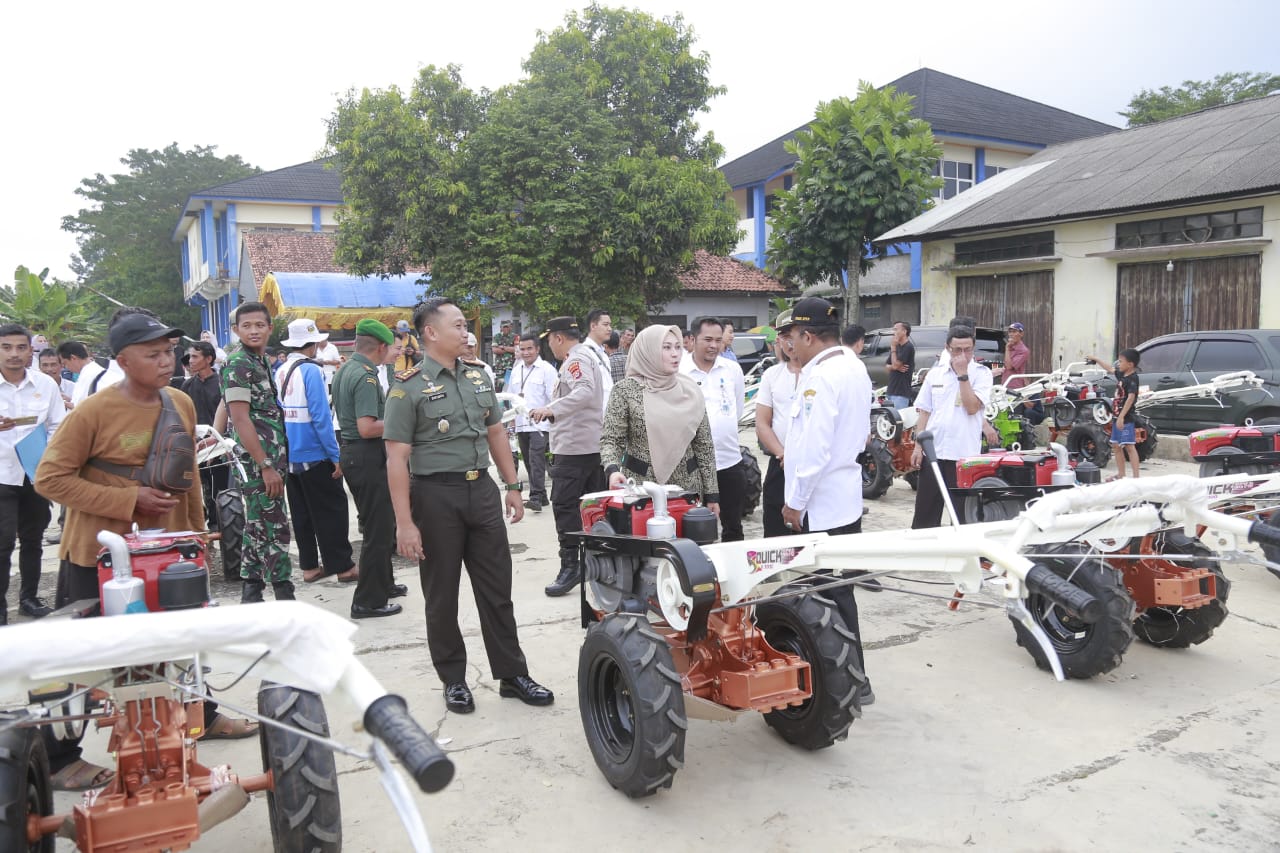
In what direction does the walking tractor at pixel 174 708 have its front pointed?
away from the camera

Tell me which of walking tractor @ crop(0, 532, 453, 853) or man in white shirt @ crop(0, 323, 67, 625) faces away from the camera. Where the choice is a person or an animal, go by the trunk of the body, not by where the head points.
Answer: the walking tractor

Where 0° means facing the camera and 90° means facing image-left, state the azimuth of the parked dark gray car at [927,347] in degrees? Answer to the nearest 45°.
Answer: approximately 90°

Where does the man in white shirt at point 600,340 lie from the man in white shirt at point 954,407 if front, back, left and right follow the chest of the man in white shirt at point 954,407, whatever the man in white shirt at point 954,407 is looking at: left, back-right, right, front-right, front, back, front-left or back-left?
right

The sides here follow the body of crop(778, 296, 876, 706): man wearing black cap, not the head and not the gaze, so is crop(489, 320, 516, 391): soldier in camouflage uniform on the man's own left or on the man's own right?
on the man's own right

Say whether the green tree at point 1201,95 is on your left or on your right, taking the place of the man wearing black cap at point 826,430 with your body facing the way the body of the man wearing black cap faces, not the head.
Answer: on your right

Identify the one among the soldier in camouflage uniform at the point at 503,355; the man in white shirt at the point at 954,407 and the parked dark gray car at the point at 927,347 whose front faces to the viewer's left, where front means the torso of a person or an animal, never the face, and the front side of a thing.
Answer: the parked dark gray car

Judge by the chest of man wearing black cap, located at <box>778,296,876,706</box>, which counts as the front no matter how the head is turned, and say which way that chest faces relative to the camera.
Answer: to the viewer's left

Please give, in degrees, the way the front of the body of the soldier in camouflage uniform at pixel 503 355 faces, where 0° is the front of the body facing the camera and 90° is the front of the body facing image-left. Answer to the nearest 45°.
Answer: approximately 0°
